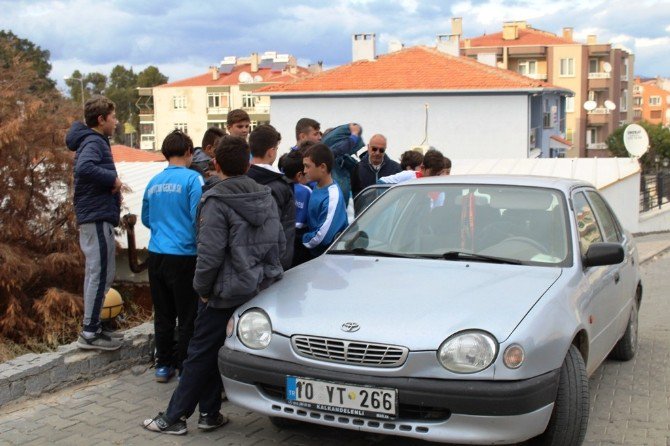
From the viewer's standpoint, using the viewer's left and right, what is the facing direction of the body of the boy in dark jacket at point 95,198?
facing to the right of the viewer

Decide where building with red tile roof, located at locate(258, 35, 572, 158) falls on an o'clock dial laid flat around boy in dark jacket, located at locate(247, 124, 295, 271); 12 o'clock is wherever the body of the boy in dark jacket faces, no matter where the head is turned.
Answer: The building with red tile roof is roughly at 11 o'clock from the boy in dark jacket.

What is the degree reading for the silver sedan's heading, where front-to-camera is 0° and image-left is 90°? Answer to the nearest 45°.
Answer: approximately 45°

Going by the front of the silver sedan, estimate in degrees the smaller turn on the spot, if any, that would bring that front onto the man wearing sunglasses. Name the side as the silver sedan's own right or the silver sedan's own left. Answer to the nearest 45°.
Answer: approximately 135° to the silver sedan's own right

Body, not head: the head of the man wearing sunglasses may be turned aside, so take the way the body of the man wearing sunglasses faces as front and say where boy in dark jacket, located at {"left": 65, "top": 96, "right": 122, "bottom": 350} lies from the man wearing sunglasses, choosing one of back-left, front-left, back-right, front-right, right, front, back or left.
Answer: front-right

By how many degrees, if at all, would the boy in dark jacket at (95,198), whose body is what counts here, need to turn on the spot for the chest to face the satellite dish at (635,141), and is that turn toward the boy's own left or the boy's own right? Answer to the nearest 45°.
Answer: approximately 45° to the boy's own left

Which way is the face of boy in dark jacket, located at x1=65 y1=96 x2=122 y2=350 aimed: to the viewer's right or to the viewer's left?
to the viewer's right

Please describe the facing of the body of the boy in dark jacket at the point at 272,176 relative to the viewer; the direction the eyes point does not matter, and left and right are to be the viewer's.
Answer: facing away from the viewer and to the right of the viewer

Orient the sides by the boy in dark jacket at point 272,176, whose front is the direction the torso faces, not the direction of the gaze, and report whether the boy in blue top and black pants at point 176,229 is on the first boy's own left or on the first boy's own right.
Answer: on the first boy's own left

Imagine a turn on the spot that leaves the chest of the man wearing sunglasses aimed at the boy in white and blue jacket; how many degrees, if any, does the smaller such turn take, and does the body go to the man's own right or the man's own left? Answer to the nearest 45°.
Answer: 0° — they already face them
